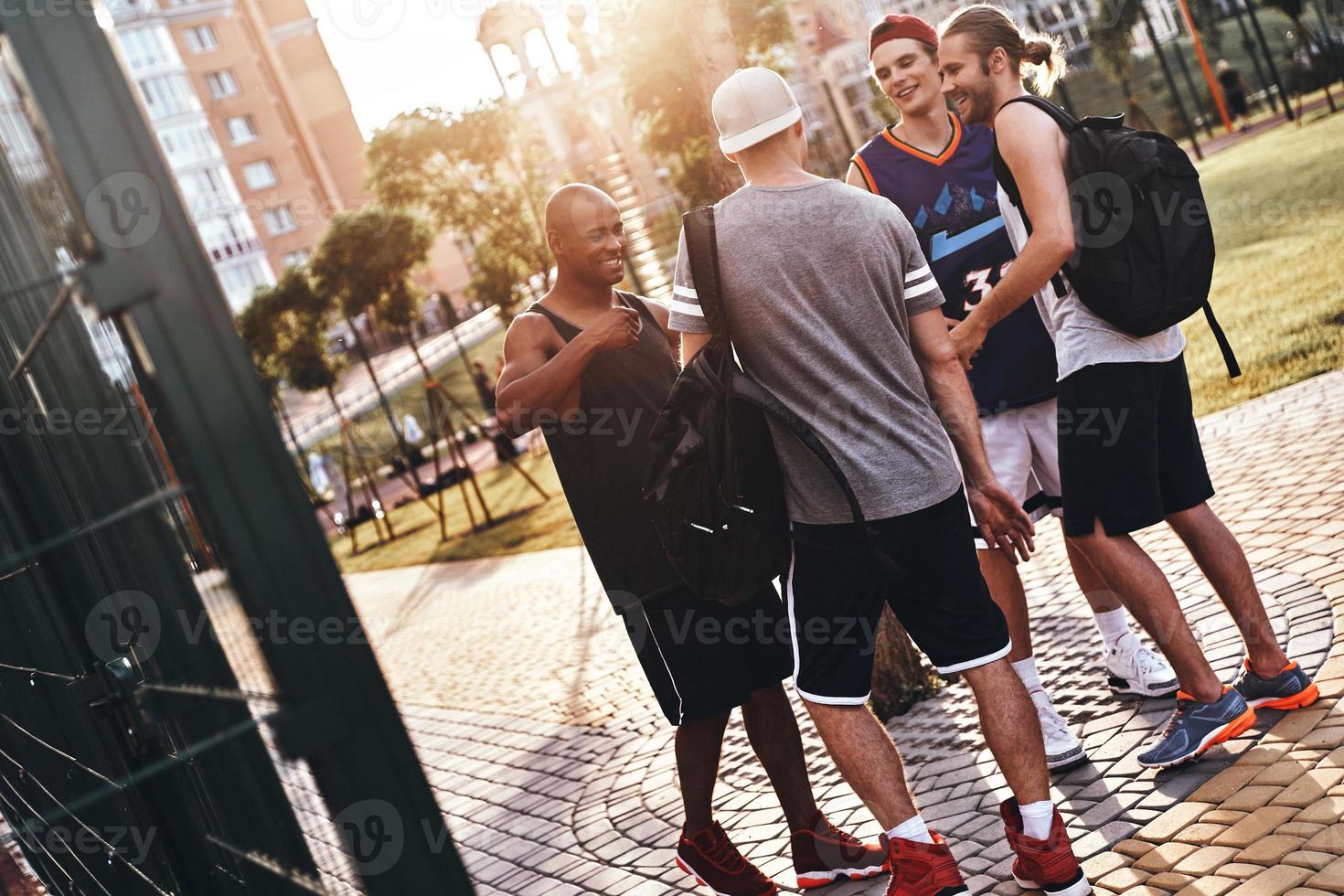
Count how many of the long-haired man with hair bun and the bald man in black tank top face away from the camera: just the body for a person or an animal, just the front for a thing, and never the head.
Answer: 0

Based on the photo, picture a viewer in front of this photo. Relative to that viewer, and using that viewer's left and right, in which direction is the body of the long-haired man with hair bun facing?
facing to the left of the viewer

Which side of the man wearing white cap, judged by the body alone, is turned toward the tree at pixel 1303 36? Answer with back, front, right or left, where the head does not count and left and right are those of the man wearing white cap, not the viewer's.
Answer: front

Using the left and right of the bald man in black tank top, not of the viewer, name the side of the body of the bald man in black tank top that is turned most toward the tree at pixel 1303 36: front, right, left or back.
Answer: left

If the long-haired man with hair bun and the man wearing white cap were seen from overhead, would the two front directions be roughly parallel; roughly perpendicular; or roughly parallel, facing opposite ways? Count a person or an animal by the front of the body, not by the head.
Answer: roughly perpendicular

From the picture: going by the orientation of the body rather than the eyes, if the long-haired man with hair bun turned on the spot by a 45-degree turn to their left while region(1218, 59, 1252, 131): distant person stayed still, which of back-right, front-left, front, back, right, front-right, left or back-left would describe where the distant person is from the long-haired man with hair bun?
back-right

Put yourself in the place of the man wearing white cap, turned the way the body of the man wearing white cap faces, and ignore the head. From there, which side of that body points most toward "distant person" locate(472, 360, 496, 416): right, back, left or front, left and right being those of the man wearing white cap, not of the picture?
front

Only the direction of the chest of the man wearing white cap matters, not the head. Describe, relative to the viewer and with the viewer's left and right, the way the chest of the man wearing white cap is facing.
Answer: facing away from the viewer

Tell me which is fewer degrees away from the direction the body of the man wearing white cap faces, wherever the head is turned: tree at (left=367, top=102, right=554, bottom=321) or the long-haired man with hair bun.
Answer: the tree

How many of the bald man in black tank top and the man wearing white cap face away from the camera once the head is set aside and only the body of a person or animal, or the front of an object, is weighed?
1

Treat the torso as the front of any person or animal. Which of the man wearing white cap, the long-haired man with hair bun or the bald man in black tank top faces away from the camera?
the man wearing white cap

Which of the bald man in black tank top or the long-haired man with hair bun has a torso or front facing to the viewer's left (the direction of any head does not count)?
the long-haired man with hair bun

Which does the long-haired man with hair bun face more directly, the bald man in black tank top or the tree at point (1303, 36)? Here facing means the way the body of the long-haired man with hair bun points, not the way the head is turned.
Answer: the bald man in black tank top
